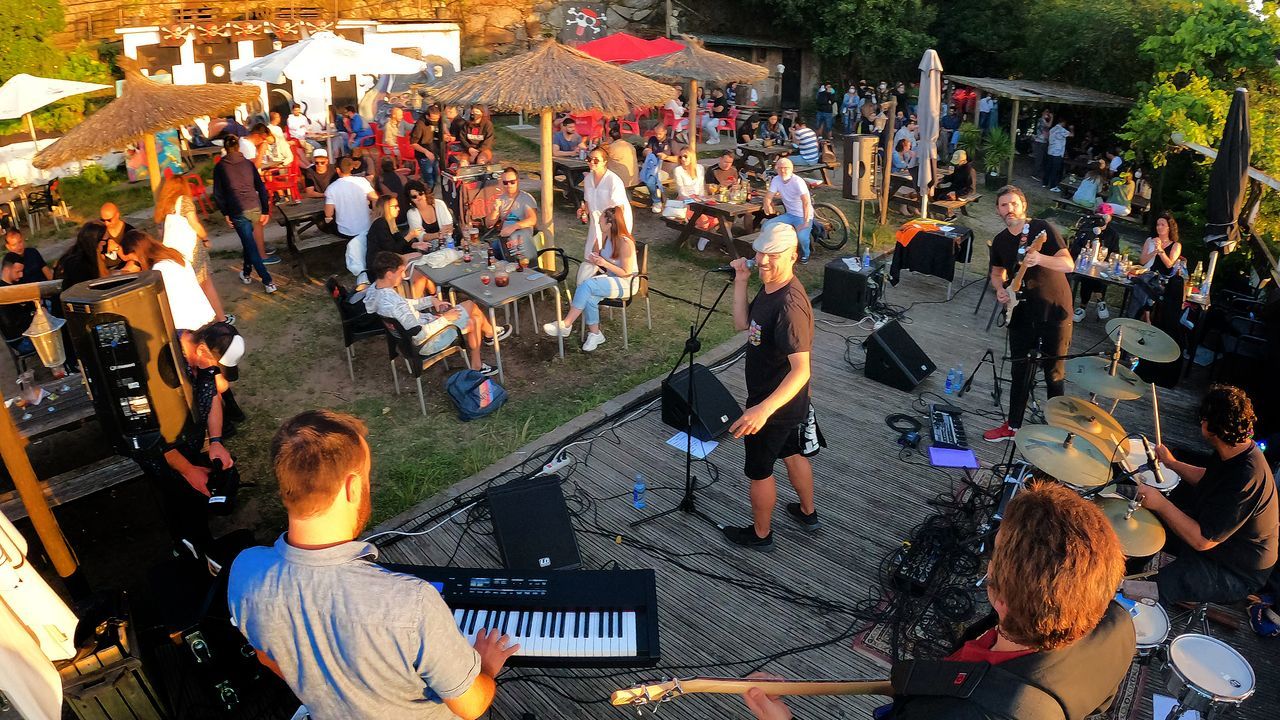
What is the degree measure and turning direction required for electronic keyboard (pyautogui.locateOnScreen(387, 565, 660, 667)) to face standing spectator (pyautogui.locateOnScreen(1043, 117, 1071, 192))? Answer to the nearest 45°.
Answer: approximately 135° to its left

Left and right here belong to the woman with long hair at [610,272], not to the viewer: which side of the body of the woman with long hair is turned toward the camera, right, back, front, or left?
left

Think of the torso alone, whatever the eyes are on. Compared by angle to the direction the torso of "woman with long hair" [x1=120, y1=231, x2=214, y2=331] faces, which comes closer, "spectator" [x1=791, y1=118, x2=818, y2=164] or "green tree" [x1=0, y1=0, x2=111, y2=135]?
the green tree

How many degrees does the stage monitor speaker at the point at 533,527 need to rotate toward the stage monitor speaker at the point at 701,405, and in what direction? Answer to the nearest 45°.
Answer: approximately 135° to its left

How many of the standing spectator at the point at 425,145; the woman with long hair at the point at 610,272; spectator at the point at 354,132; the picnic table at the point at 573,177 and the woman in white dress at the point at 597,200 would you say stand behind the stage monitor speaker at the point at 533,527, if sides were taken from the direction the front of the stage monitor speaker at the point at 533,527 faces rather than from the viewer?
5

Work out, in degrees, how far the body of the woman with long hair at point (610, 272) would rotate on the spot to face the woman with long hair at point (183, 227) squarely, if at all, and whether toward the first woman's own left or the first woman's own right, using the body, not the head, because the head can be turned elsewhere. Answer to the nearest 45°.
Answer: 0° — they already face them

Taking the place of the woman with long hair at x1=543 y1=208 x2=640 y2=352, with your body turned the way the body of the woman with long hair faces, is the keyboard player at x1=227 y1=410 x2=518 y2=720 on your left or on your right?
on your left

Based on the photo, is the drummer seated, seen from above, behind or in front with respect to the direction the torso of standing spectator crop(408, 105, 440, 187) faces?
in front
